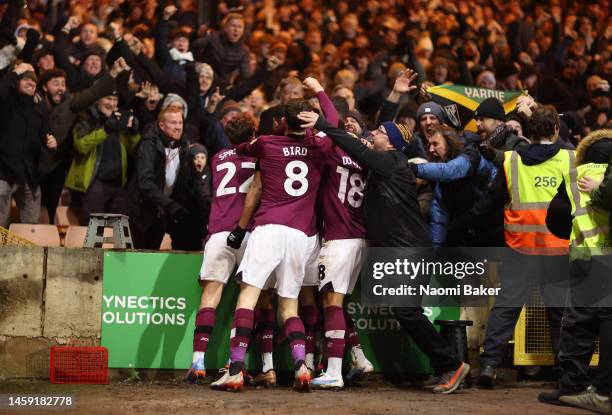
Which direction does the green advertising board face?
toward the camera

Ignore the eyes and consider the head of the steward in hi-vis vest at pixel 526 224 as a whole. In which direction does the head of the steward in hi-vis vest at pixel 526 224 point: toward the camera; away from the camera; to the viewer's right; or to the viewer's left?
away from the camera

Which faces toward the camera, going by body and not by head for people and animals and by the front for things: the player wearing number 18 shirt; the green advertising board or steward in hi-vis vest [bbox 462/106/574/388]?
the green advertising board

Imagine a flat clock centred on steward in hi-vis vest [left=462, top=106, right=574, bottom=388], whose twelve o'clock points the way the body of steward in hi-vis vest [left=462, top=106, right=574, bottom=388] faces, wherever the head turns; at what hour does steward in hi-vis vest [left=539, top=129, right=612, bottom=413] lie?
steward in hi-vis vest [left=539, top=129, right=612, bottom=413] is roughly at 5 o'clock from steward in hi-vis vest [left=462, top=106, right=574, bottom=388].

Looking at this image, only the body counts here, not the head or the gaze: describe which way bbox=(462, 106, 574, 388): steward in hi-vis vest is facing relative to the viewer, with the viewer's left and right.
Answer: facing away from the viewer

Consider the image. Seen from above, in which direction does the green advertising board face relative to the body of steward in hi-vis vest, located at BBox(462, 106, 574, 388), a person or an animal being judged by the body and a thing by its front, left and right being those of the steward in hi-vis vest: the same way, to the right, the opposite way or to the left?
the opposite way

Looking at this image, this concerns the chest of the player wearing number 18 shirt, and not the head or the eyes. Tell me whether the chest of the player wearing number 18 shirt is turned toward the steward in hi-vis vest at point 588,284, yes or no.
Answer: no

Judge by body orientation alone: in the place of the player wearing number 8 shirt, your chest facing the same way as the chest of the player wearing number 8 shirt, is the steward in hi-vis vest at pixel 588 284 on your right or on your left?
on your right

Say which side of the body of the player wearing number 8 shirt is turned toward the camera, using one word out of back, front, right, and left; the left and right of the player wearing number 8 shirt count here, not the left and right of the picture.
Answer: back

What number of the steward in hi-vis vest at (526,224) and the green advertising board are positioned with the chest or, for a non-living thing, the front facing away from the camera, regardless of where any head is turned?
1

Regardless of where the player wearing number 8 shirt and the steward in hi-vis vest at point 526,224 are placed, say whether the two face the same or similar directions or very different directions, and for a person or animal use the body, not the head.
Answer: same or similar directions

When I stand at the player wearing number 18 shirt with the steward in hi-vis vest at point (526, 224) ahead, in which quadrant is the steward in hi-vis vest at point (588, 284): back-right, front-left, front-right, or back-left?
front-right

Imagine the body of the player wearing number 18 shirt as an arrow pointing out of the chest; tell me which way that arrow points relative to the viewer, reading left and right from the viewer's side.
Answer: facing away from the viewer and to the left of the viewer

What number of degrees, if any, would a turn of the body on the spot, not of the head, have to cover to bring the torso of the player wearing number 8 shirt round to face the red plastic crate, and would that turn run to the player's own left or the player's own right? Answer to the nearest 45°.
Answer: approximately 90° to the player's own left

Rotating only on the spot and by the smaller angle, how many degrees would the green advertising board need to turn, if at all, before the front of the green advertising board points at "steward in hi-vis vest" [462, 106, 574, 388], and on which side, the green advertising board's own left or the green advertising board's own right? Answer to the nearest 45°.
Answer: approximately 90° to the green advertising board's own left

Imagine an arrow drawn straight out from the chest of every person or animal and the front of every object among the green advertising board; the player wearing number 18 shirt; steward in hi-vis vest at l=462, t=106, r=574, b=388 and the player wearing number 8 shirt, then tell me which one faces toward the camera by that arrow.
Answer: the green advertising board

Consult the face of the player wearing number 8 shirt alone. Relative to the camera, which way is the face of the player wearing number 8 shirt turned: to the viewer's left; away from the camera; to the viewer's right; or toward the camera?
away from the camera
